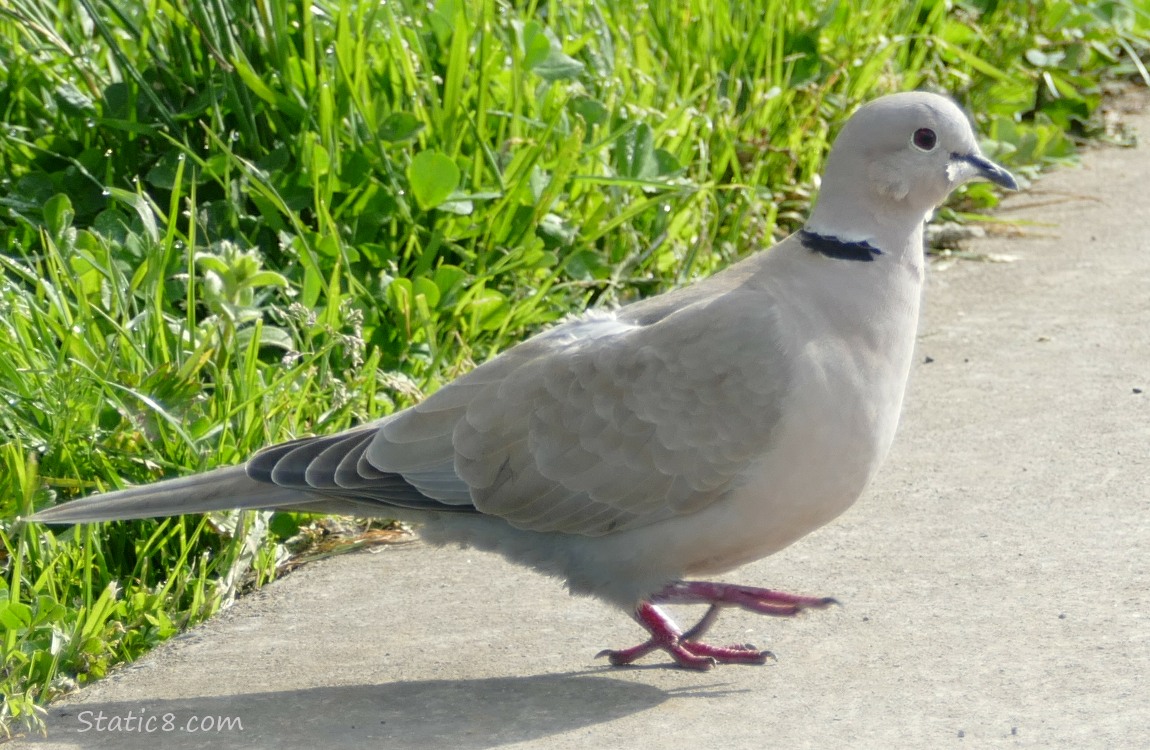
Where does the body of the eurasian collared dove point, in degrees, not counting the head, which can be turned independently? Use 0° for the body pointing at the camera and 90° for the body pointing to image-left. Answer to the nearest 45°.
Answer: approximately 270°
